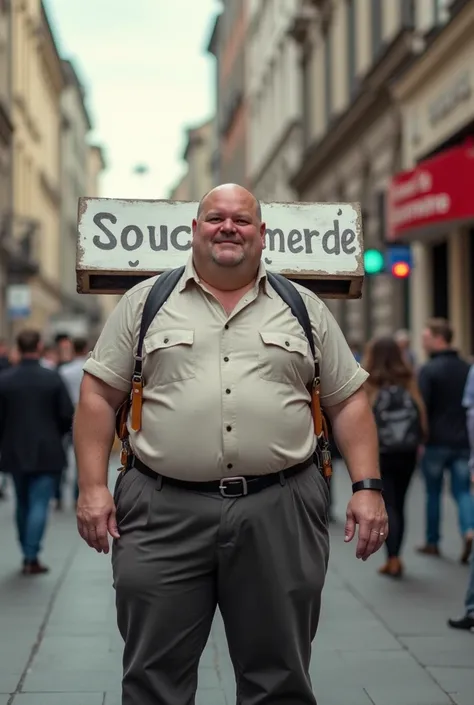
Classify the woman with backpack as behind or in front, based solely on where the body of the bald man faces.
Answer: behind

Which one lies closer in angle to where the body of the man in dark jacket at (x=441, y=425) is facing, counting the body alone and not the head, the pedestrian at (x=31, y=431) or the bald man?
the pedestrian

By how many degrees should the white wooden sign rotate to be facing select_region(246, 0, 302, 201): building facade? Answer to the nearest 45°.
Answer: approximately 180°

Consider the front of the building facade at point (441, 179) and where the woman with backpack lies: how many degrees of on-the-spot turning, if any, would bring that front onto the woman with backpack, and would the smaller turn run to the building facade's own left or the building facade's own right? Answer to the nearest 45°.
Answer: approximately 45° to the building facade's own left

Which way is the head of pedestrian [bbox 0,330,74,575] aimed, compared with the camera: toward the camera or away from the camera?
away from the camera

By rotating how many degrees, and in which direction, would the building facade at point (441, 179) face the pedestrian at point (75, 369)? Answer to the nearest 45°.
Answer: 0° — it already faces them

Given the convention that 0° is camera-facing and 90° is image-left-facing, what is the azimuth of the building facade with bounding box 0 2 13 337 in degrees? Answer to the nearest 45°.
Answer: approximately 270°

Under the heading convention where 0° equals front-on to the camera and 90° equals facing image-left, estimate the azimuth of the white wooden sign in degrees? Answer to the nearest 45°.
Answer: approximately 0°

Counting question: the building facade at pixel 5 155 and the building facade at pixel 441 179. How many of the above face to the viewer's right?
1

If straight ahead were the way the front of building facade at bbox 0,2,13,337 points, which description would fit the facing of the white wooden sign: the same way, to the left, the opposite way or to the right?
to the right
